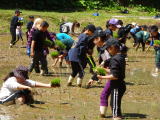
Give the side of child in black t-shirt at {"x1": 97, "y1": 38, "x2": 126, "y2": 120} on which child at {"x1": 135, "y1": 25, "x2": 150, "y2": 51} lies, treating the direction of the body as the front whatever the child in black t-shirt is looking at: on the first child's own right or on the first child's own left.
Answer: on the first child's own right

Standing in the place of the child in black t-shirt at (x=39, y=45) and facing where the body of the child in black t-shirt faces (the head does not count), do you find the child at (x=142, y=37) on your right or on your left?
on your left

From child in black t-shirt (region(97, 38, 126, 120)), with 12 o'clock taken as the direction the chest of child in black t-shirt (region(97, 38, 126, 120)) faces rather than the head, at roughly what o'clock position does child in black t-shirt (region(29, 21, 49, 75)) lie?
child in black t-shirt (region(29, 21, 49, 75)) is roughly at 2 o'clock from child in black t-shirt (region(97, 38, 126, 120)).

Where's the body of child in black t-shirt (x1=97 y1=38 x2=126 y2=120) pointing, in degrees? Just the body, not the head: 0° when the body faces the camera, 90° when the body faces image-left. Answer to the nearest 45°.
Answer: approximately 90°
